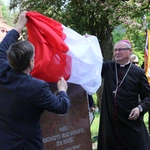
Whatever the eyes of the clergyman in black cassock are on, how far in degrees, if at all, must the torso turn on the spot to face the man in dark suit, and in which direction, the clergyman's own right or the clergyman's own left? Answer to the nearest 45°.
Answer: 0° — they already face them

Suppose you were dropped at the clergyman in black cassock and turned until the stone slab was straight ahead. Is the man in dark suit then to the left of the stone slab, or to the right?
left

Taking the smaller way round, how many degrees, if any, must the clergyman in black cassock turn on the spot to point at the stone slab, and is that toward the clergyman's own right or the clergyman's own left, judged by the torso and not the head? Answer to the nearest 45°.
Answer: approximately 45° to the clergyman's own right

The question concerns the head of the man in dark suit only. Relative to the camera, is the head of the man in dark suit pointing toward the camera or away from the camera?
away from the camera

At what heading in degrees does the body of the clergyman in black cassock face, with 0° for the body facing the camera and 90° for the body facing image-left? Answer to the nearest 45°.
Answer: approximately 45°
